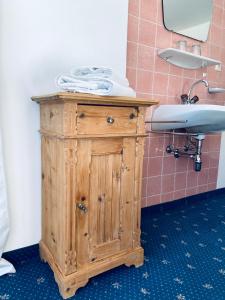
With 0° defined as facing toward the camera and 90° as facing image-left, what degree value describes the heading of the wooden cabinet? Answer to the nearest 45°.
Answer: approximately 315°

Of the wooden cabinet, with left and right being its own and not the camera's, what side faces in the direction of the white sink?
left

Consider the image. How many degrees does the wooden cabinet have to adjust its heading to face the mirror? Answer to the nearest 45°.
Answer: approximately 90° to its left
